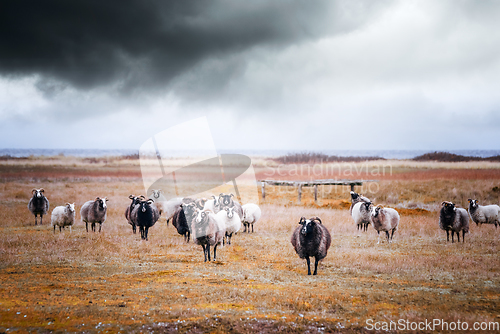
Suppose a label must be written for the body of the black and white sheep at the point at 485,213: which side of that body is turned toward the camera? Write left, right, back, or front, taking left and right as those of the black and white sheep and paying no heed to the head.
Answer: left

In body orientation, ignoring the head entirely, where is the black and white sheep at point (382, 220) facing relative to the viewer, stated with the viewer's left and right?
facing the viewer and to the left of the viewer

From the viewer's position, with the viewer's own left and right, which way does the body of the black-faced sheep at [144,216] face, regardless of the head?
facing the viewer

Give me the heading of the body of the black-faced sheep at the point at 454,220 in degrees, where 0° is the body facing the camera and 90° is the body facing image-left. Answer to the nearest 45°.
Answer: approximately 45°

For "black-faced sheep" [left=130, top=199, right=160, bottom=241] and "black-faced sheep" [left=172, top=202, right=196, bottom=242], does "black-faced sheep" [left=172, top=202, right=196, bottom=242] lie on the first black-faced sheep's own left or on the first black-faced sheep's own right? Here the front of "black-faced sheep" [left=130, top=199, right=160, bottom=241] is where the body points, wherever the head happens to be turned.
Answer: on the first black-faced sheep's own left

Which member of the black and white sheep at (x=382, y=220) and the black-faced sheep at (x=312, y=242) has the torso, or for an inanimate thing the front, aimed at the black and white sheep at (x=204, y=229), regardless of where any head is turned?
the black and white sheep at (x=382, y=220)

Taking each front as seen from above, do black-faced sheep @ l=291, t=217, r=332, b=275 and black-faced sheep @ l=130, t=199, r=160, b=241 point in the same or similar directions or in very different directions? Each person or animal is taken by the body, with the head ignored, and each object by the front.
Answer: same or similar directions

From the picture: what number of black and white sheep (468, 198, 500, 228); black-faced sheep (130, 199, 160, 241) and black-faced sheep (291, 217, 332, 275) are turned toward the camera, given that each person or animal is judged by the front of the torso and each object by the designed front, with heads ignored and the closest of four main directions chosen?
2

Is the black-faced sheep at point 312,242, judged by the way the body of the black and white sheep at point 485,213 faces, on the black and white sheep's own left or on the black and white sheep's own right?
on the black and white sheep's own left

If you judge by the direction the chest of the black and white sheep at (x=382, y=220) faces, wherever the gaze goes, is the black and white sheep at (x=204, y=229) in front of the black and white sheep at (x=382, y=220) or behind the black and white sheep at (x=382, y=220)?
in front

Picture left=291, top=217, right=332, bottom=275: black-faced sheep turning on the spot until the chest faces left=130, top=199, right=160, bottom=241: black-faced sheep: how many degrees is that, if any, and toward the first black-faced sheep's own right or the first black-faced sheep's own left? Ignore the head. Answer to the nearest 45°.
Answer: approximately 135° to the first black-faced sheep's own right

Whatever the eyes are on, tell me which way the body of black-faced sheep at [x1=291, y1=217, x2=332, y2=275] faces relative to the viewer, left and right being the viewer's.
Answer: facing the viewer

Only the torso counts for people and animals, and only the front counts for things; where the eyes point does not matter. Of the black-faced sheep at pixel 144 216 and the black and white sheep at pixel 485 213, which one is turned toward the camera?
the black-faced sheep
